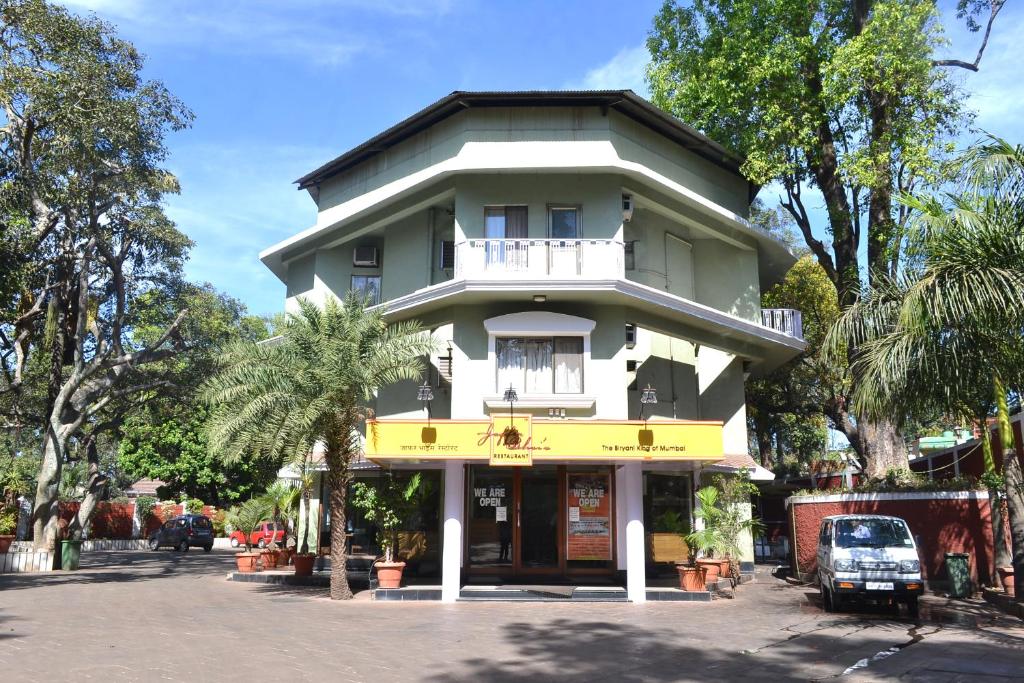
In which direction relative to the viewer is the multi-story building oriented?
toward the camera

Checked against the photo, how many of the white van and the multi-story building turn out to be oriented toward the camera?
2

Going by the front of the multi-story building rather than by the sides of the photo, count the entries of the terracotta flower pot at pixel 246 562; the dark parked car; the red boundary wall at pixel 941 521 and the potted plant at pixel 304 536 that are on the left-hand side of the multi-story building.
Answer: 1

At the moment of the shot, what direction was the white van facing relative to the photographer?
facing the viewer

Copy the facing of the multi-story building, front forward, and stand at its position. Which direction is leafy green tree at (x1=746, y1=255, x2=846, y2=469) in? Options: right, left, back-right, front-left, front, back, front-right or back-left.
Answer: back-left

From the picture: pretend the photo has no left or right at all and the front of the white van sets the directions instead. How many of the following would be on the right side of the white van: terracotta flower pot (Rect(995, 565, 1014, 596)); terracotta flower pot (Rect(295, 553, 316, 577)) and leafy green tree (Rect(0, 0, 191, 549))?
2

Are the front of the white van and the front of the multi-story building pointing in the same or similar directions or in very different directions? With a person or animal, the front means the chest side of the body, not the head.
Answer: same or similar directions

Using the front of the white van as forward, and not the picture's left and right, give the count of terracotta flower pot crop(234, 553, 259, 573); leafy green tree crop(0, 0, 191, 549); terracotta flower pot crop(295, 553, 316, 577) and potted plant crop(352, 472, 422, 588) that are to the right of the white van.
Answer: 4

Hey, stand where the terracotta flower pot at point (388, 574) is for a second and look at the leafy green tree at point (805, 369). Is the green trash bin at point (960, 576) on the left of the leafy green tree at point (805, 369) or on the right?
right

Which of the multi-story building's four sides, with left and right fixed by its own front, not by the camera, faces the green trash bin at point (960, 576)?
left

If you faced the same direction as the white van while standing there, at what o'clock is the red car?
The red car is roughly at 4 o'clock from the white van.

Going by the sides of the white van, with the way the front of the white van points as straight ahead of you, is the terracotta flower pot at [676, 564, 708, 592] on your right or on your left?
on your right

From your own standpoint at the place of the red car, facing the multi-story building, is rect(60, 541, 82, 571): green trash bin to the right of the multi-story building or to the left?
right

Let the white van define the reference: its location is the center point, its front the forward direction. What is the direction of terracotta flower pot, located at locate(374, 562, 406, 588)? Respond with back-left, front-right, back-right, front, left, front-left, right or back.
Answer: right

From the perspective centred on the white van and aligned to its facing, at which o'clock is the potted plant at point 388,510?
The potted plant is roughly at 3 o'clock from the white van.

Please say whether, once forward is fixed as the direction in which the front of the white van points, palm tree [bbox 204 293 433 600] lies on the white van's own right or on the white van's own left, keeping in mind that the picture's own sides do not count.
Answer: on the white van's own right

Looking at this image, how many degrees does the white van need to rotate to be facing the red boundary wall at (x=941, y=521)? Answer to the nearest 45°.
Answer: approximately 180°
